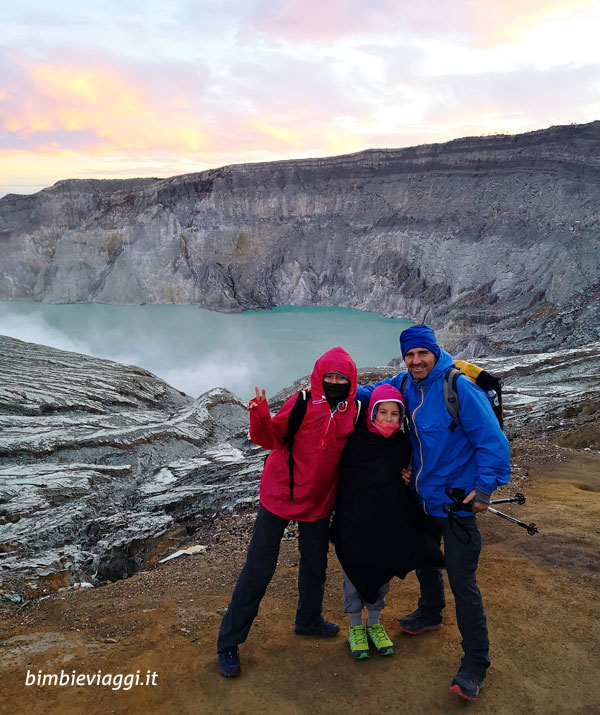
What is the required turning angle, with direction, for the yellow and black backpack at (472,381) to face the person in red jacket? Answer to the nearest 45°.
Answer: approximately 135° to its left

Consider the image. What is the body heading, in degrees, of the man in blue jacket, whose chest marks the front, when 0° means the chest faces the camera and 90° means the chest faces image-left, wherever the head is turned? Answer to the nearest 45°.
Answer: approximately 45°

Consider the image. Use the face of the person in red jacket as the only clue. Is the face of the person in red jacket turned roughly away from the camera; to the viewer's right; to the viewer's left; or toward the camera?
toward the camera

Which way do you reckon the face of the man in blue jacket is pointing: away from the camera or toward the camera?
toward the camera

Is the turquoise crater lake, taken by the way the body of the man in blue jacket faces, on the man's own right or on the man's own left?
on the man's own right

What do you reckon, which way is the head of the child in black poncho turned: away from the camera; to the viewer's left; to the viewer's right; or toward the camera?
toward the camera

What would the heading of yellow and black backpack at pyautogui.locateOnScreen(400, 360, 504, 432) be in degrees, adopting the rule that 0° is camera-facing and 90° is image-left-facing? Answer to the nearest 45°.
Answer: approximately 225°
